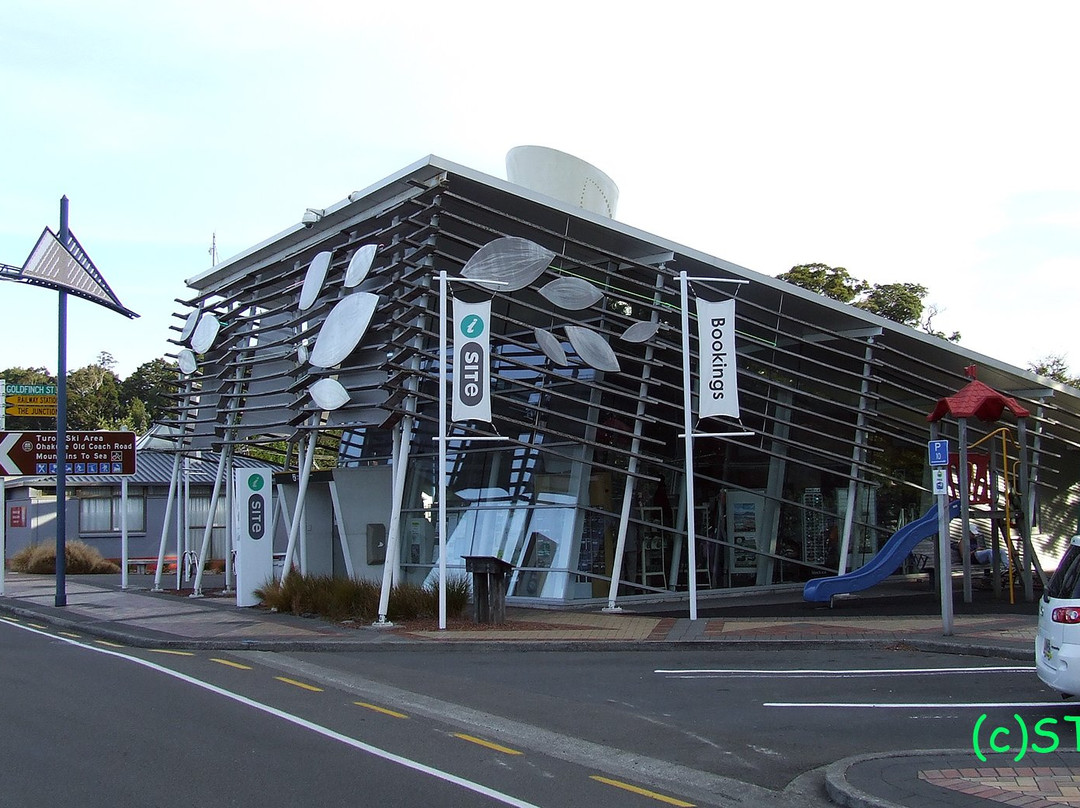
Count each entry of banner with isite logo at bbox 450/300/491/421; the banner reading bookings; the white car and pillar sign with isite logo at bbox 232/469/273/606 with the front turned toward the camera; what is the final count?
3

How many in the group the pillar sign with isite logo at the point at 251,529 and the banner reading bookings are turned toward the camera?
2

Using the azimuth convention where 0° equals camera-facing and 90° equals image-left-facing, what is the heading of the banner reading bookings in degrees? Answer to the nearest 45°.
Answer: approximately 0°

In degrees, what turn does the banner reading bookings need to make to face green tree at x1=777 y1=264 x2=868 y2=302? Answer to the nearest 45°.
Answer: approximately 180°

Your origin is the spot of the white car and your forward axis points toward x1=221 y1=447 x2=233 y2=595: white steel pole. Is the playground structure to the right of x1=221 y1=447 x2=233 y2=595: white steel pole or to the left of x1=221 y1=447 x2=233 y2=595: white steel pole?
right

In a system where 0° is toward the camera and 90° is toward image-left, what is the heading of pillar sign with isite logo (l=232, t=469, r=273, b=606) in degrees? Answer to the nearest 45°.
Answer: approximately 0°

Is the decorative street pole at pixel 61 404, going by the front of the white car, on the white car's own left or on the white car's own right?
on the white car's own left

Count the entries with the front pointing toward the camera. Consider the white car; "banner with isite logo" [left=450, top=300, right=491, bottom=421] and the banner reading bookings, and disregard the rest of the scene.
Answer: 2
